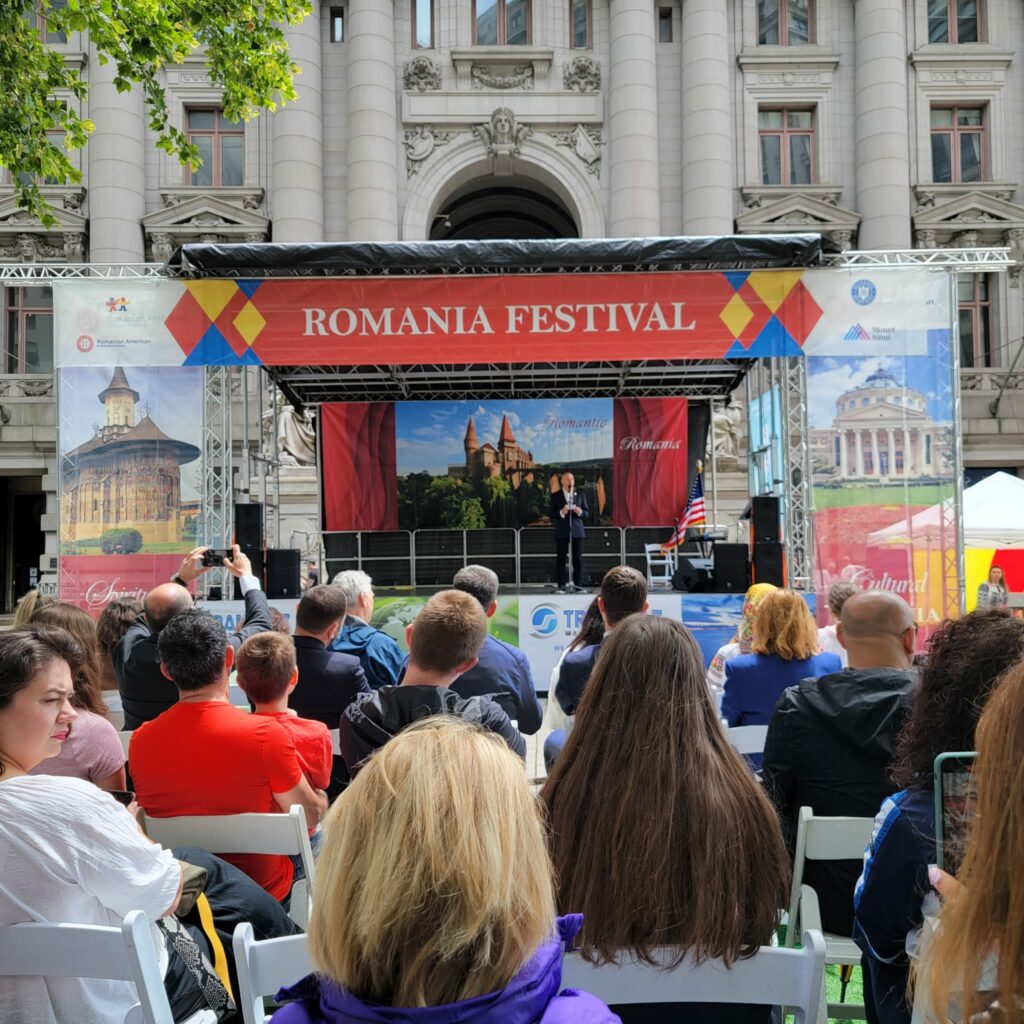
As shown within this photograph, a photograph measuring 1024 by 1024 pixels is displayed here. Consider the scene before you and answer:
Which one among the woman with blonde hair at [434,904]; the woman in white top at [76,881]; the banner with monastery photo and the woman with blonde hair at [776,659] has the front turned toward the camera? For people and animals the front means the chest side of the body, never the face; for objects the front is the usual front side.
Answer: the banner with monastery photo

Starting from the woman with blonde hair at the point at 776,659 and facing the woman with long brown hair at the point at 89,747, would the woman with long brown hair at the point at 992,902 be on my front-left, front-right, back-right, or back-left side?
front-left

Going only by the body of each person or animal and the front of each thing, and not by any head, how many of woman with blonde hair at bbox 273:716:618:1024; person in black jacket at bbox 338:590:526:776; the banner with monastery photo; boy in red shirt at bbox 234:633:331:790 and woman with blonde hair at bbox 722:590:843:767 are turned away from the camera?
4

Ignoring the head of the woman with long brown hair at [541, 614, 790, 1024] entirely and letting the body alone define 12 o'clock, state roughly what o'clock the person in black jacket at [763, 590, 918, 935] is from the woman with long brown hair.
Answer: The person in black jacket is roughly at 1 o'clock from the woman with long brown hair.

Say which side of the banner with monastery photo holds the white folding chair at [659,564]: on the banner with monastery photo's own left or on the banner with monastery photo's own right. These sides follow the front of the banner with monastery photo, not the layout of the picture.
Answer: on the banner with monastery photo's own left

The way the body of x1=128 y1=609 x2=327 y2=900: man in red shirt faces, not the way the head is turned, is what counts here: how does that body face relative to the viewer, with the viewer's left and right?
facing away from the viewer

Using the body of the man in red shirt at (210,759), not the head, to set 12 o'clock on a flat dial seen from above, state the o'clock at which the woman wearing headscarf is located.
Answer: The woman wearing headscarf is roughly at 2 o'clock from the man in red shirt.

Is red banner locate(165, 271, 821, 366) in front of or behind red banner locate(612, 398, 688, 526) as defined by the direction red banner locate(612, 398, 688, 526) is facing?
in front

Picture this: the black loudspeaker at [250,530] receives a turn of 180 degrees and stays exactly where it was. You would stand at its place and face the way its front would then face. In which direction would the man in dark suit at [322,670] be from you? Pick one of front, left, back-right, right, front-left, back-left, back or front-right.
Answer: back

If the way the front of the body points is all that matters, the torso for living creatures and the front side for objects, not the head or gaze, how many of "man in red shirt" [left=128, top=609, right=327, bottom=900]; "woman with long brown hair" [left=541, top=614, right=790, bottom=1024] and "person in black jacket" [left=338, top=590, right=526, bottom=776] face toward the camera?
0

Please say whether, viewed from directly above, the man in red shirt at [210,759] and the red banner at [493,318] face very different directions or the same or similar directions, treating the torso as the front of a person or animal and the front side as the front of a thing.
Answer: very different directions

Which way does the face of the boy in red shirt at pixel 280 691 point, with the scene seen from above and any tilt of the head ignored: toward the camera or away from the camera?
away from the camera

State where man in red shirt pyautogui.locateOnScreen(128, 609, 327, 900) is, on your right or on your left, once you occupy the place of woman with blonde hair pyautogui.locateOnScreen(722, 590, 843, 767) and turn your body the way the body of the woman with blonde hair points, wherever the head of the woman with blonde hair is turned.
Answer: on your left

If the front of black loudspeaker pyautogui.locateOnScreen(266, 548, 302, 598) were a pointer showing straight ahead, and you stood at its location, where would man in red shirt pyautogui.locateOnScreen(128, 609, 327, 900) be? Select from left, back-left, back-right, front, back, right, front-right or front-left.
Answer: front

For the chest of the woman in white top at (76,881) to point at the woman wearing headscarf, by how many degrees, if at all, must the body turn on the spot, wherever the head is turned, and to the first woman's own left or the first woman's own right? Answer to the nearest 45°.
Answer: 0° — they already face them

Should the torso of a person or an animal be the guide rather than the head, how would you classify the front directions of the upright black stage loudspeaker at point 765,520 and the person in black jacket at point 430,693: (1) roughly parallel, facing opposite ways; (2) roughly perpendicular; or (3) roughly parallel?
roughly parallel, facing opposite ways

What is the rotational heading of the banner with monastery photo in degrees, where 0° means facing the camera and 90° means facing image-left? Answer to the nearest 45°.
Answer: approximately 0°

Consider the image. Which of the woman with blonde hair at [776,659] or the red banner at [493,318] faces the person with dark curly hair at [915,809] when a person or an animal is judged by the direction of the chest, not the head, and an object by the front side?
the red banner

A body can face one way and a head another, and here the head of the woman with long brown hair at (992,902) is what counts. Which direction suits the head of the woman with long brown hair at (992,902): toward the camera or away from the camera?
away from the camera

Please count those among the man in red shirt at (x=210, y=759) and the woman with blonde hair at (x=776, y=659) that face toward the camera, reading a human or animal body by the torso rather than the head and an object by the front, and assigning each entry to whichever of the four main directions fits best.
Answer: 0

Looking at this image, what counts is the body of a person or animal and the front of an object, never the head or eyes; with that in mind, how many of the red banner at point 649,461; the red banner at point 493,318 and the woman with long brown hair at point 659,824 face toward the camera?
2

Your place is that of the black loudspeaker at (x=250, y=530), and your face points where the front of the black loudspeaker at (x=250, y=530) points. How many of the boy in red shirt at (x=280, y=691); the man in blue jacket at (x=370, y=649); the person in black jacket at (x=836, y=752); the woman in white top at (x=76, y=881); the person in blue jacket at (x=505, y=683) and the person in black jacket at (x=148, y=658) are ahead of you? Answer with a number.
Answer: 6
